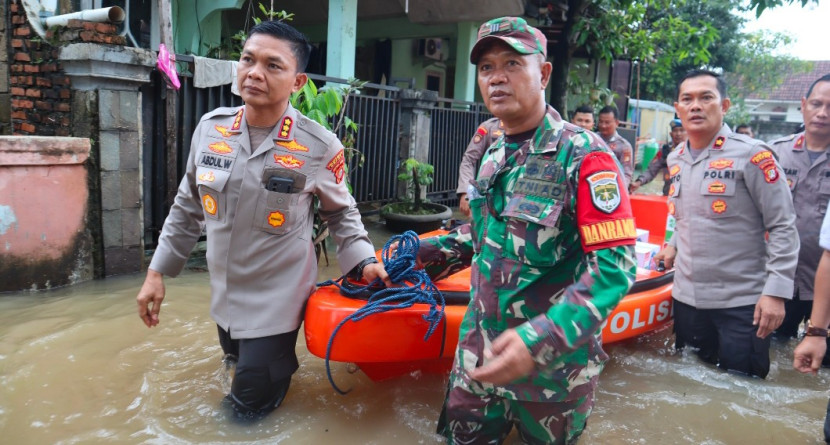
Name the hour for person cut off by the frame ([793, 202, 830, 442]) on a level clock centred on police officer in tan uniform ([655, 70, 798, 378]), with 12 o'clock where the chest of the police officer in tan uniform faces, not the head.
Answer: The person cut off by the frame is roughly at 10 o'clock from the police officer in tan uniform.

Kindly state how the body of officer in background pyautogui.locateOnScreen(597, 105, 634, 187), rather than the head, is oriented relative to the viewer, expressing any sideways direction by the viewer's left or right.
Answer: facing the viewer and to the left of the viewer

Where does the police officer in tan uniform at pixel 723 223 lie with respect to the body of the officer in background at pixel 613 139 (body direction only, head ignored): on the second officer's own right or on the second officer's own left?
on the second officer's own left

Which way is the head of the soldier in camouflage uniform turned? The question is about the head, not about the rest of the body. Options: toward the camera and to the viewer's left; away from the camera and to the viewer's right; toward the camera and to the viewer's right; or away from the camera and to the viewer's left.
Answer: toward the camera and to the viewer's left

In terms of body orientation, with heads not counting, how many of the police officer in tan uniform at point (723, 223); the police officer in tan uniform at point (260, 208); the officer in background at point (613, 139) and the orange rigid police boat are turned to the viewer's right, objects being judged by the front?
0

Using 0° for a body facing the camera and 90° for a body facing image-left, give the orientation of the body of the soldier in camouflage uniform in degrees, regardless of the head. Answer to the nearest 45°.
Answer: approximately 45°

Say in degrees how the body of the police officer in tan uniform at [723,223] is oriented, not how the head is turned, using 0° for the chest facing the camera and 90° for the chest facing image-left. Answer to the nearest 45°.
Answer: approximately 45°

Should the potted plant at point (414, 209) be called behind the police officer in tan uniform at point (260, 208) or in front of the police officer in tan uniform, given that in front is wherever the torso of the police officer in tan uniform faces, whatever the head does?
behind

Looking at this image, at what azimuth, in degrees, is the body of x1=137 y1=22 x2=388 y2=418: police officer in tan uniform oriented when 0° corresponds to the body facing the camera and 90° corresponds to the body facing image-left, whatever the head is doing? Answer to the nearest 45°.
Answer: approximately 45°

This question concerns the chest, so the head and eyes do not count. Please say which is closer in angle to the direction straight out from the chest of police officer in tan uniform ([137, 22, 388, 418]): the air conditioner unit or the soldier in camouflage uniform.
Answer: the soldier in camouflage uniform

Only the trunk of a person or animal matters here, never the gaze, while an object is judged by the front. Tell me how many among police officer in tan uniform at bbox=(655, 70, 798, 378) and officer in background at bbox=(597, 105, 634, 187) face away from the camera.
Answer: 0

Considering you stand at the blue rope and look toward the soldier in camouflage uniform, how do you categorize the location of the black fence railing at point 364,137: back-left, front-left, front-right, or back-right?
back-left

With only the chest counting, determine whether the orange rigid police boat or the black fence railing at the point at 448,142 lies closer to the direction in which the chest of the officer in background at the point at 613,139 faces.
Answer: the orange rigid police boat
